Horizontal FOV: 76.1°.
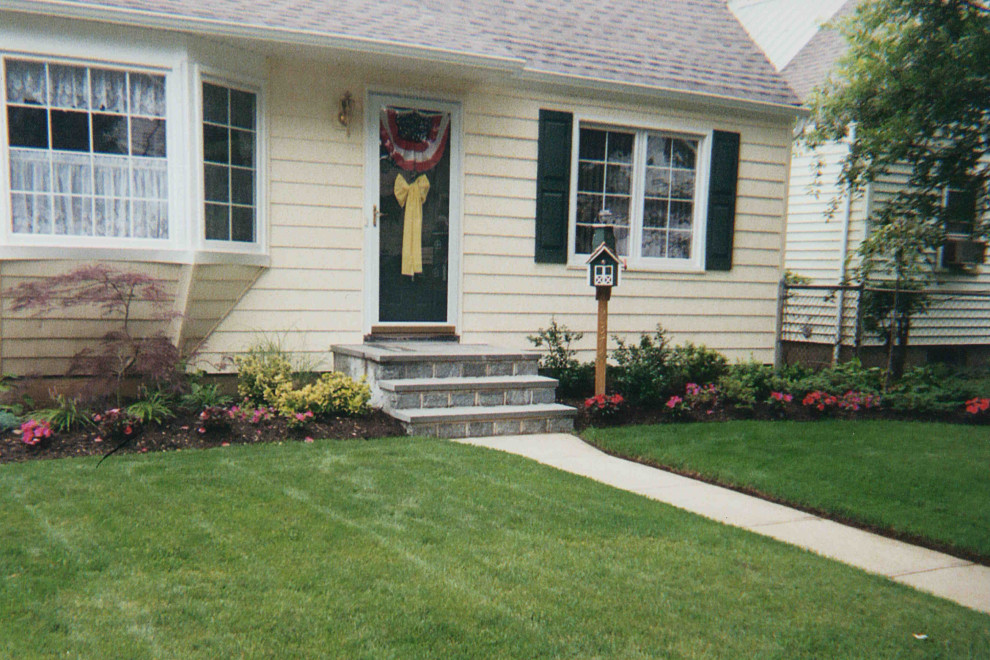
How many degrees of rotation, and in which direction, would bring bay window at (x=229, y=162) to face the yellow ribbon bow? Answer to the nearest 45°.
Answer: approximately 45° to its left

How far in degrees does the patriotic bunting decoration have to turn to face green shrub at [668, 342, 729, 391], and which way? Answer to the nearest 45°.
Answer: approximately 90° to its left

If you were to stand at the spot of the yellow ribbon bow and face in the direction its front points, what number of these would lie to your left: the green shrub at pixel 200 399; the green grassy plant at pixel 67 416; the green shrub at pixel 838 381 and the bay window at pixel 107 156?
1

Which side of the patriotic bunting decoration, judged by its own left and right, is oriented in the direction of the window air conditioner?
left

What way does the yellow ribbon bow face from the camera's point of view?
toward the camera

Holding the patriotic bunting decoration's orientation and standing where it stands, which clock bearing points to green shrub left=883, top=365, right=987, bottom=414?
The green shrub is roughly at 9 o'clock from the patriotic bunting decoration.

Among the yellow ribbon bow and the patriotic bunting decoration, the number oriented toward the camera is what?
2

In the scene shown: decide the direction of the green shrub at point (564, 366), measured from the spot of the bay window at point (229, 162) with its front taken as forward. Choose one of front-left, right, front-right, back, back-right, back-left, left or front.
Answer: front-left

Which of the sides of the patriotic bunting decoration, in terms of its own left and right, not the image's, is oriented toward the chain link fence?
left

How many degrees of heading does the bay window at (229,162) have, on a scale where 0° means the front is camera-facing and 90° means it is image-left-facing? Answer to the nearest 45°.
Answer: approximately 315°

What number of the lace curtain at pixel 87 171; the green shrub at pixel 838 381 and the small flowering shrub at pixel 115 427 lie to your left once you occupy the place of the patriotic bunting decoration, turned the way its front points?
1

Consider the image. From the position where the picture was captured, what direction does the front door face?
facing the viewer

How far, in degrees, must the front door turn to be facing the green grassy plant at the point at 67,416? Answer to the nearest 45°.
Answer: approximately 45° to its right

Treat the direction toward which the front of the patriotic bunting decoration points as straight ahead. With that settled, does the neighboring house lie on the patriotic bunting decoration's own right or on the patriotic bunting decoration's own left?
on the patriotic bunting decoration's own left
